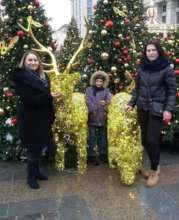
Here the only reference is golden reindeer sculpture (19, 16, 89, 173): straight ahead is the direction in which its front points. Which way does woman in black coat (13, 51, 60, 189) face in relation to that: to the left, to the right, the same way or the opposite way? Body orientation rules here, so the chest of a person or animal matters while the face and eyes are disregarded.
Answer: to the left

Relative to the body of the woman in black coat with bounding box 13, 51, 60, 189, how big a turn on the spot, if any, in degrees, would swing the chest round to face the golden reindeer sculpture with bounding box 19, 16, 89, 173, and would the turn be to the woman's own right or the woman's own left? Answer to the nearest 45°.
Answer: approximately 90° to the woman's own left

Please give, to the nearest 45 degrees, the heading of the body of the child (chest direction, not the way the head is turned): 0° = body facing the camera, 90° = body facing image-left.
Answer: approximately 0°

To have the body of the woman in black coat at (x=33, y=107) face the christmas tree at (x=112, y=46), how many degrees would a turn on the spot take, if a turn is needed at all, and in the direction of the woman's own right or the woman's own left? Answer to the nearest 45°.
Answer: approximately 90° to the woman's own left

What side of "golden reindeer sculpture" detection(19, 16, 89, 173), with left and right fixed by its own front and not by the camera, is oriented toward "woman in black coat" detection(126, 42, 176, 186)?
left

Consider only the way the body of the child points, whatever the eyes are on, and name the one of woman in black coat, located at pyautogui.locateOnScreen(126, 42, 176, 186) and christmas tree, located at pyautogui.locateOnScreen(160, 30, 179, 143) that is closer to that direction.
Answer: the woman in black coat

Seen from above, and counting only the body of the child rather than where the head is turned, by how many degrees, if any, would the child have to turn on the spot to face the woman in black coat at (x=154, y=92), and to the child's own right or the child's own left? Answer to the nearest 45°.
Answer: approximately 45° to the child's own left

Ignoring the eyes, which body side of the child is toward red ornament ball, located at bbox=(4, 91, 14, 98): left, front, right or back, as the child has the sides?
right

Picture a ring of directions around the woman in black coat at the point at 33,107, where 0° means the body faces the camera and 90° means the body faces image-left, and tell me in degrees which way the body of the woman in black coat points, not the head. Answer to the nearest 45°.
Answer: approximately 315°

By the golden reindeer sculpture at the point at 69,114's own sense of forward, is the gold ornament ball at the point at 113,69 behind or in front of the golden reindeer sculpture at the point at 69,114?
behind
